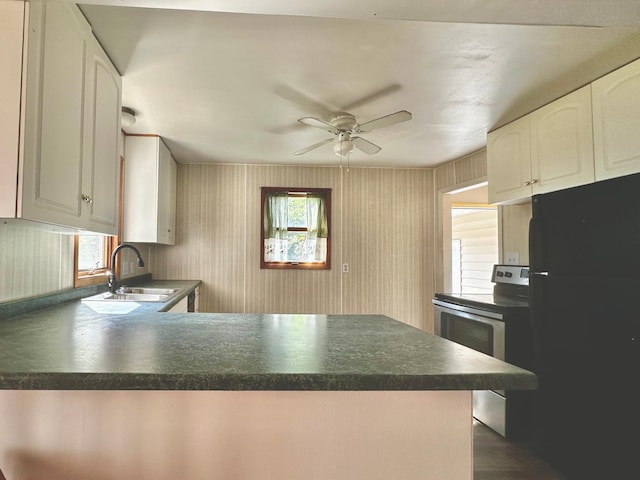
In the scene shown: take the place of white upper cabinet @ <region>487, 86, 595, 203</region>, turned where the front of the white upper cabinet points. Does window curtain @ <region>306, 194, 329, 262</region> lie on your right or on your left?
on your right

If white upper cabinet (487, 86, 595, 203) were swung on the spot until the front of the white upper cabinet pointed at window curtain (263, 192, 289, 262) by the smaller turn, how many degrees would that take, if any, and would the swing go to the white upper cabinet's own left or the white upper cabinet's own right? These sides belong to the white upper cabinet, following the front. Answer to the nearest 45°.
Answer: approximately 45° to the white upper cabinet's own right

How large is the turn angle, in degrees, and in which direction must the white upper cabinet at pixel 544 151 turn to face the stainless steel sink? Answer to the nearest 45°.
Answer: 0° — it already faces it

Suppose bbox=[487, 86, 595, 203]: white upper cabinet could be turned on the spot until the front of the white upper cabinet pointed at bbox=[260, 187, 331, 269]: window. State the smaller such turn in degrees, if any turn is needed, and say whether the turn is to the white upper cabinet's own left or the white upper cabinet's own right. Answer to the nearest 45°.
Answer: approximately 45° to the white upper cabinet's own right

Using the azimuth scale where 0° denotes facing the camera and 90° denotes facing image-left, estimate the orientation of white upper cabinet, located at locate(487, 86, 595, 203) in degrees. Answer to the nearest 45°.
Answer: approximately 45°

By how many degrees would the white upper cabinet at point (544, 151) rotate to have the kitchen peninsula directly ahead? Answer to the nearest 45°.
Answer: approximately 45° to its left

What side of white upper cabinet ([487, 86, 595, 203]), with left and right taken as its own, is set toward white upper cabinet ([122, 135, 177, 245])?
front

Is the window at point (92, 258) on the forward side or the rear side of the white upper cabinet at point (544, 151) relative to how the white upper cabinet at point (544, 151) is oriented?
on the forward side

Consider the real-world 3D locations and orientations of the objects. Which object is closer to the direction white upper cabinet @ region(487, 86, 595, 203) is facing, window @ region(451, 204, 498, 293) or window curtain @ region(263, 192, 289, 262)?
the window curtain
